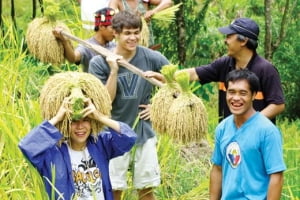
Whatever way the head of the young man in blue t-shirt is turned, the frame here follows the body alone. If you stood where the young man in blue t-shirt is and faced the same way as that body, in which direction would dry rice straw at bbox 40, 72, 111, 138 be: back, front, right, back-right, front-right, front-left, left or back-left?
front-right

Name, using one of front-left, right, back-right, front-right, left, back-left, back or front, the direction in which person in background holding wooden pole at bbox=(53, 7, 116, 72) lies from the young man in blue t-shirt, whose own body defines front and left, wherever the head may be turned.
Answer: right

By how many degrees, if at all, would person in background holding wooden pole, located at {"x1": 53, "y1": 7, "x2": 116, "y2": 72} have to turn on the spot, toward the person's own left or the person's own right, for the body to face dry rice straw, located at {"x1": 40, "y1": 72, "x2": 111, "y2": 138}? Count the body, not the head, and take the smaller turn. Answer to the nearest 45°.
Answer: approximately 45° to the person's own right

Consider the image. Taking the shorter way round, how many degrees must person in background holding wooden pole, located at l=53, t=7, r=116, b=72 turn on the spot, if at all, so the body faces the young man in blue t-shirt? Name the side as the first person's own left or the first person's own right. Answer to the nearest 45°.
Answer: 0° — they already face them

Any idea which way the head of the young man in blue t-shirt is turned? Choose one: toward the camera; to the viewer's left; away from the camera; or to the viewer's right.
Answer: toward the camera

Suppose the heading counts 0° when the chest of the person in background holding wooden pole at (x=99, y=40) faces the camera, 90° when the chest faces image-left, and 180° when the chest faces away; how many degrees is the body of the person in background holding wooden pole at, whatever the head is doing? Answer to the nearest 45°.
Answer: approximately 315°

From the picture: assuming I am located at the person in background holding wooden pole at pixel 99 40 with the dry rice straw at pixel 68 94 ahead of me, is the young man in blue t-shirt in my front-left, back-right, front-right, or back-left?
front-left

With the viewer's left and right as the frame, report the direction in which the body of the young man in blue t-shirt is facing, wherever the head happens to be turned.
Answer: facing the viewer and to the left of the viewer

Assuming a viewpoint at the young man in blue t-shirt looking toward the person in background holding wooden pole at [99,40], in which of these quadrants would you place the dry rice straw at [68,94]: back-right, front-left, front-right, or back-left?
front-left
